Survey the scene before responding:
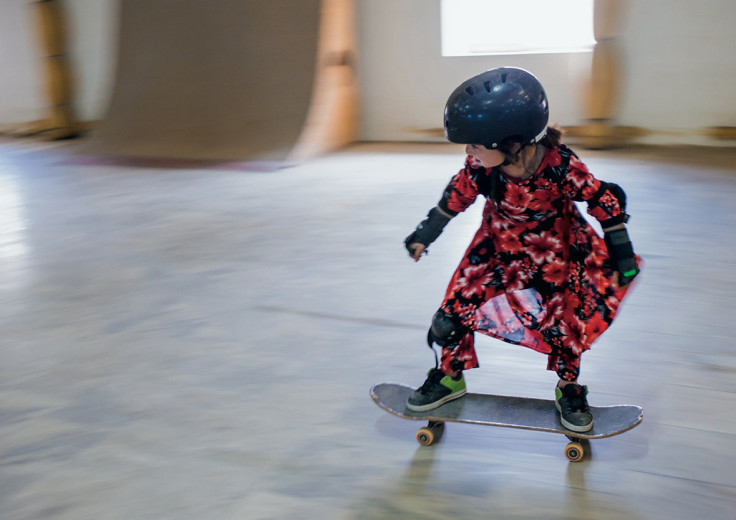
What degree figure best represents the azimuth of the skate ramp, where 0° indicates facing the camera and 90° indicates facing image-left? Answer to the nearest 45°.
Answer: approximately 45°

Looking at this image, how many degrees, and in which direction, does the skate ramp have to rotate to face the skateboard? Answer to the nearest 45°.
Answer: approximately 45° to its left
